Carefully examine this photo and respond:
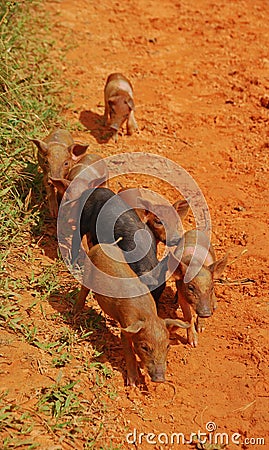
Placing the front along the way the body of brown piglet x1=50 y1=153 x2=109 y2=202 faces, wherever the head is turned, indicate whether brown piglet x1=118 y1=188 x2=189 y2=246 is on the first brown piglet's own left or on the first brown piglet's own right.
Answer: on the first brown piglet's own left

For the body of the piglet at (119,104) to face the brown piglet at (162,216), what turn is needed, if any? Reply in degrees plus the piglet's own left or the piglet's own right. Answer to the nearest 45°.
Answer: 0° — it already faces it

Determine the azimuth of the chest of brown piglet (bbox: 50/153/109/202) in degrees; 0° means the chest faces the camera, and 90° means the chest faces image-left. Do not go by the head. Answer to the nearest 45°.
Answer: approximately 45°

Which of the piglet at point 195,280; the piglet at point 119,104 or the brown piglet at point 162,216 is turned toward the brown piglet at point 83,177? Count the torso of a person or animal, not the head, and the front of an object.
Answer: the piglet at point 119,104

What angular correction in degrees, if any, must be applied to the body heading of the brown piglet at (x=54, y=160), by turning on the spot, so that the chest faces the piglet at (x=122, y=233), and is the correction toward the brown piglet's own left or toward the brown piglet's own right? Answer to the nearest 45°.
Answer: approximately 45° to the brown piglet's own left

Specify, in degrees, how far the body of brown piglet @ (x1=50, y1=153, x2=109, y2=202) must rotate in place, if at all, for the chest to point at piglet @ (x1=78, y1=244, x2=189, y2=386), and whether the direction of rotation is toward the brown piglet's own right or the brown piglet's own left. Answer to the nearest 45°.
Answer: approximately 45° to the brown piglet's own left

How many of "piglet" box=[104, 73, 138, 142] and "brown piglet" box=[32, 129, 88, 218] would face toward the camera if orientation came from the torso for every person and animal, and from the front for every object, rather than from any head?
2

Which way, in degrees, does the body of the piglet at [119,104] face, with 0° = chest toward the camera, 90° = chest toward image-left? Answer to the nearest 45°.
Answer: approximately 0°
